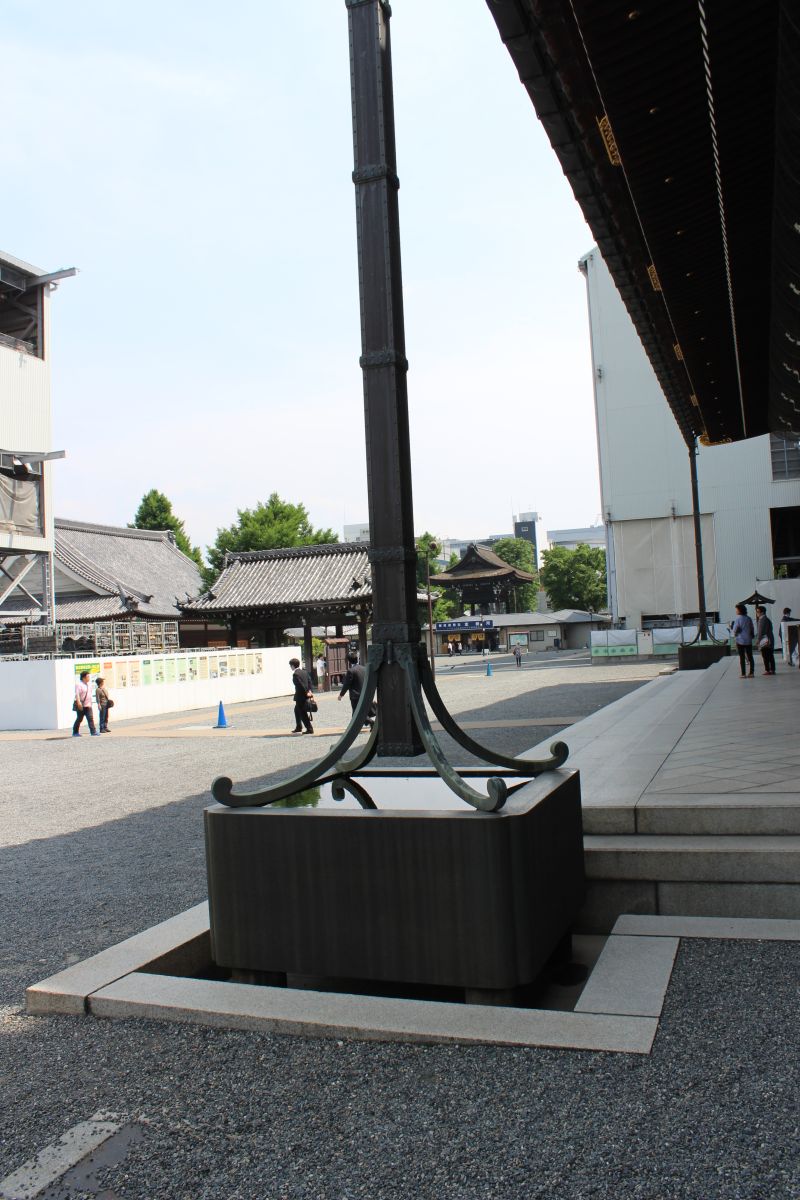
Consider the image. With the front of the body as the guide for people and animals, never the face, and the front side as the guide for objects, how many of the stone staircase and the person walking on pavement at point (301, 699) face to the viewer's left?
1

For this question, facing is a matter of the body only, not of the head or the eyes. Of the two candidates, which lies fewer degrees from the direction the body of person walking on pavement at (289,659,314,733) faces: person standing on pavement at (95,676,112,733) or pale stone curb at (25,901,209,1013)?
the person standing on pavement

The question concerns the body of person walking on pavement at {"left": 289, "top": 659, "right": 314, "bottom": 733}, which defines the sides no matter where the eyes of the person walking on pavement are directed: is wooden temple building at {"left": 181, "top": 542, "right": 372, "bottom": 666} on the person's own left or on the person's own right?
on the person's own right

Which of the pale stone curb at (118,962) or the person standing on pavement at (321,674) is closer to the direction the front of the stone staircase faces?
the pale stone curb

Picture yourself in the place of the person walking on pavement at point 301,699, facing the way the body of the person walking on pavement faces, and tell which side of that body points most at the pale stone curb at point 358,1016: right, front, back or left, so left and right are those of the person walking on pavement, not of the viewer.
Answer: left

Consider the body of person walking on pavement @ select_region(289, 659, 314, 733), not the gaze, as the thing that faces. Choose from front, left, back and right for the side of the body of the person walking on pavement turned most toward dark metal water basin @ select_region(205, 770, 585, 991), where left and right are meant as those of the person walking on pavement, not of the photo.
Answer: left

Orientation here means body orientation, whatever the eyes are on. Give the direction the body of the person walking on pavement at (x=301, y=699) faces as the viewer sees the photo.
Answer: to the viewer's left

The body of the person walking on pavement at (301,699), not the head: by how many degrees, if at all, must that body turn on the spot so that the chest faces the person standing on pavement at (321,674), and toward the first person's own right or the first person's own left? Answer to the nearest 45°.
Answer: approximately 90° to the first person's own right
